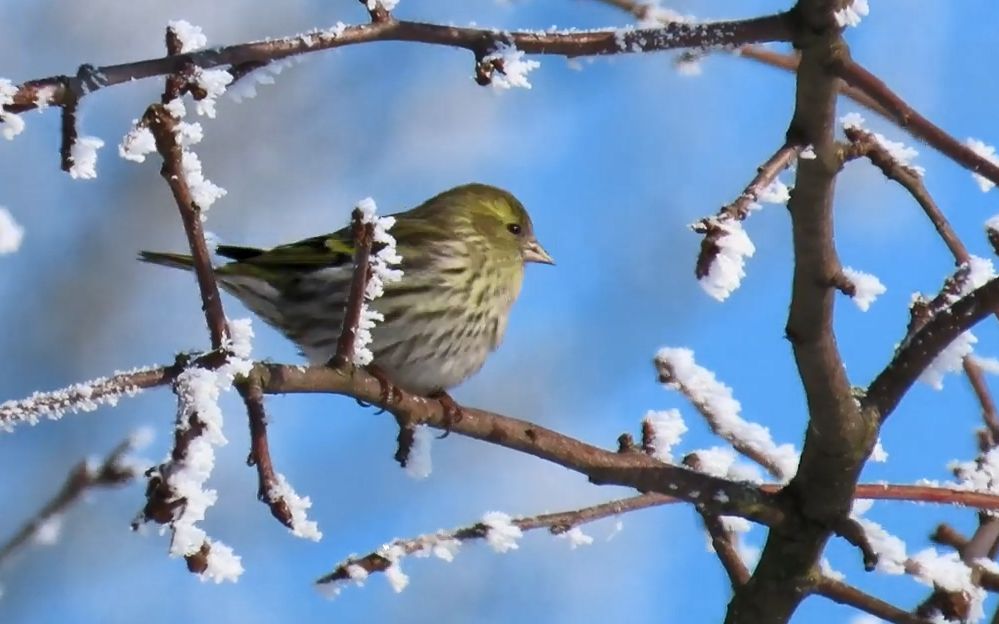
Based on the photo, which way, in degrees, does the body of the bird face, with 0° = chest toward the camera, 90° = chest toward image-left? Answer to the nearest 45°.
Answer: approximately 270°
